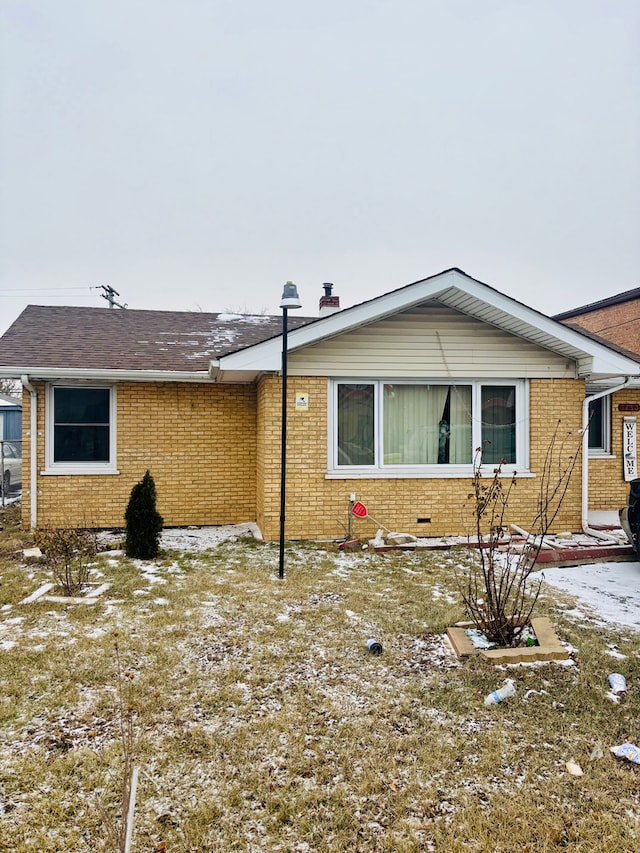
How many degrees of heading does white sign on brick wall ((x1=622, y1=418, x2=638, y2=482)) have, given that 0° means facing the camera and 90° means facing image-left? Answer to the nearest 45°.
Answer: approximately 0°

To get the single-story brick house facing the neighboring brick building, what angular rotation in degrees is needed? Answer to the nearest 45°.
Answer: approximately 135° to its left

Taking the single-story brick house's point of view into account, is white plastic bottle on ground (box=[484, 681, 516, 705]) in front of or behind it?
in front

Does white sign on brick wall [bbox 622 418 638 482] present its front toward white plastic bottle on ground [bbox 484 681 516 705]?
yes

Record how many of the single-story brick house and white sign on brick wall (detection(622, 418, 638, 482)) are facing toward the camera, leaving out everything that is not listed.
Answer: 2

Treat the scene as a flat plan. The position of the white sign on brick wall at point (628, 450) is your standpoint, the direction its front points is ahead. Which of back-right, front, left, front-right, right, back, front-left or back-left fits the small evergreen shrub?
front-right

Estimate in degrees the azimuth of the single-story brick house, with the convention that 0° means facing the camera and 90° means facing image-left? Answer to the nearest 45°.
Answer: approximately 0°

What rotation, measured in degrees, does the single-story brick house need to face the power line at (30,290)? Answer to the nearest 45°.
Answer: approximately 135° to its right

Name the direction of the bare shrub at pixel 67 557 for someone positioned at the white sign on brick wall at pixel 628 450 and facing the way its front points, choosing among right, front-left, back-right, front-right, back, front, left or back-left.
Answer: front-right

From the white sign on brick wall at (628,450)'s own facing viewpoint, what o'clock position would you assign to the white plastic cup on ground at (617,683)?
The white plastic cup on ground is roughly at 12 o'clock from the white sign on brick wall.
